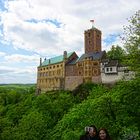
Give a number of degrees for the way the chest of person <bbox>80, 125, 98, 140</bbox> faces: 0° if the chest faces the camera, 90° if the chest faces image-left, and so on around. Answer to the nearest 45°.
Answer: approximately 45°
